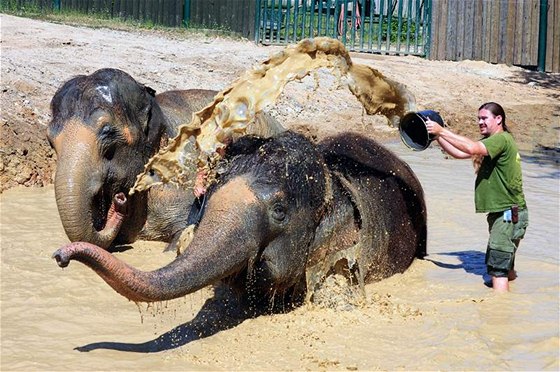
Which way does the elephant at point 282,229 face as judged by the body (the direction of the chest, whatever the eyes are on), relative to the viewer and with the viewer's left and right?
facing the viewer and to the left of the viewer

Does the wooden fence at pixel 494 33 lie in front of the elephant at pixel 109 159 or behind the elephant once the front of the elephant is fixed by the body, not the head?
behind

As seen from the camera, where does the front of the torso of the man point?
to the viewer's left

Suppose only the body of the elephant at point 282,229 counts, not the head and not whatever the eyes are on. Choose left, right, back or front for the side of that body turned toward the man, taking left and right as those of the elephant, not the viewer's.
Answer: back

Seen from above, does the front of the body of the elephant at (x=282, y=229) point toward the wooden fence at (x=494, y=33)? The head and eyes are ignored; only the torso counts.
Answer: no

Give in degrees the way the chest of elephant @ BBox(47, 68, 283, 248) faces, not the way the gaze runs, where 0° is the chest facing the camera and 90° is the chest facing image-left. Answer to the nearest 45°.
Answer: approximately 45°

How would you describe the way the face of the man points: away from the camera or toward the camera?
toward the camera

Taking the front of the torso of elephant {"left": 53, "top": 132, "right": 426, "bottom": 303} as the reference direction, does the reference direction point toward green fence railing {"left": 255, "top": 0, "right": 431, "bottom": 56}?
no

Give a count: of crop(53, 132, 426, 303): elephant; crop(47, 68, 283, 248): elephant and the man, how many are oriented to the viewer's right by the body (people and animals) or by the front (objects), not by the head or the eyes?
0

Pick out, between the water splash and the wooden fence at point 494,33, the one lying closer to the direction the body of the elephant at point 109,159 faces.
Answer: the water splash
